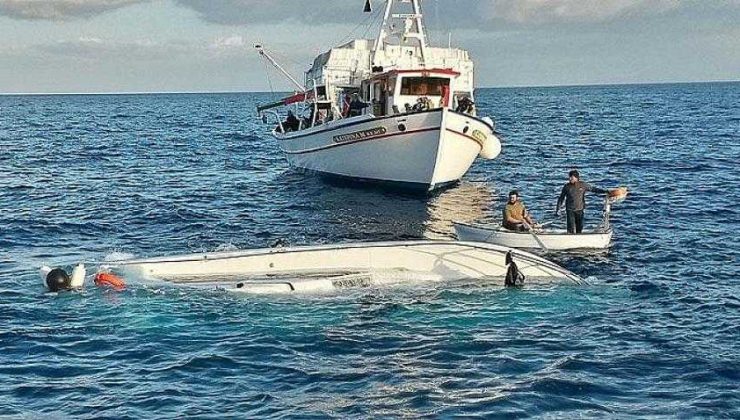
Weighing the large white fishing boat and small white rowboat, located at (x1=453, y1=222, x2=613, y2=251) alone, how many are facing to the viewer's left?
1

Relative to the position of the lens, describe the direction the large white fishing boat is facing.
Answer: facing the viewer and to the right of the viewer

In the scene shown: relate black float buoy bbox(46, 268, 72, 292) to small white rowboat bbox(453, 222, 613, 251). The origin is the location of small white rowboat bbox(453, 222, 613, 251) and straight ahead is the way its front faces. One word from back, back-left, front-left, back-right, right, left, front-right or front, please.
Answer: front-left

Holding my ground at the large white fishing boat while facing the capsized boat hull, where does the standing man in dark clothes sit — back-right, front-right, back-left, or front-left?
front-left

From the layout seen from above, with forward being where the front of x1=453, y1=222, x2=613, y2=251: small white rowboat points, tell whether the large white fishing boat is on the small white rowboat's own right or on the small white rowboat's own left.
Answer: on the small white rowboat's own right

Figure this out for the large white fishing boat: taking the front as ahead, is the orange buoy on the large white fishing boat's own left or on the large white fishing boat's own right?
on the large white fishing boat's own right

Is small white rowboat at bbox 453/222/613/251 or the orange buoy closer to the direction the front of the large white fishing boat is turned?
the small white rowboat

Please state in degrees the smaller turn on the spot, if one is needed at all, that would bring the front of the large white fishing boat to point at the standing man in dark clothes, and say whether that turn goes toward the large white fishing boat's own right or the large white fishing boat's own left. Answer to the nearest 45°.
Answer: approximately 45° to the large white fishing boat's own right

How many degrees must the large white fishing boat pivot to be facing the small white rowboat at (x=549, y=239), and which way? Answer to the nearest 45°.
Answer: approximately 45° to its right

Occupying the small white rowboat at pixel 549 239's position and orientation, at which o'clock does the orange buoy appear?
The orange buoy is roughly at 11 o'clock from the small white rowboat.

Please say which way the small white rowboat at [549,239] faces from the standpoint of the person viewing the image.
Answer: facing to the left of the viewer

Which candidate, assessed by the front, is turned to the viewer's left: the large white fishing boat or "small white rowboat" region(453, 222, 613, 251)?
the small white rowboat
